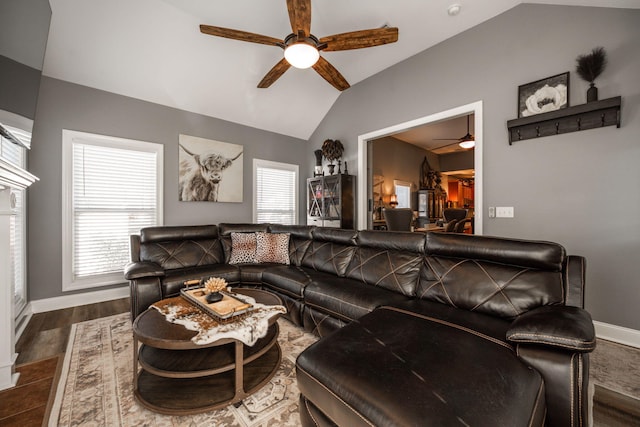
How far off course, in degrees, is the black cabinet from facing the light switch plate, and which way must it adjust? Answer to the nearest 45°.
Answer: approximately 90° to its left

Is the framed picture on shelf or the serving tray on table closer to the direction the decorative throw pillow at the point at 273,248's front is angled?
the serving tray on table

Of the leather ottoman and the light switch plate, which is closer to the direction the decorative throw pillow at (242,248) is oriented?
the leather ottoman

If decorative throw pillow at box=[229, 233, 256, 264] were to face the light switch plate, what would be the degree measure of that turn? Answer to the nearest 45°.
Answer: approximately 45° to its left

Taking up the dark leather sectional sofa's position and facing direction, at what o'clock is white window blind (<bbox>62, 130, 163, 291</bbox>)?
The white window blind is roughly at 2 o'clock from the dark leather sectional sofa.

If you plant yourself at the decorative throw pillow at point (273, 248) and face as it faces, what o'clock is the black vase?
The black vase is roughly at 10 o'clock from the decorative throw pillow.

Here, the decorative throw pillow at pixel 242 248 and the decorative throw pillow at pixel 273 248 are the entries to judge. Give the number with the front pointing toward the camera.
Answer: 2

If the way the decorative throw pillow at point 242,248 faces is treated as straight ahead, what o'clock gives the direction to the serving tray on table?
The serving tray on table is roughly at 12 o'clock from the decorative throw pillow.
